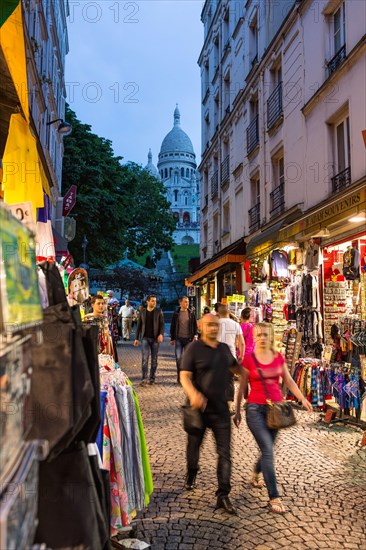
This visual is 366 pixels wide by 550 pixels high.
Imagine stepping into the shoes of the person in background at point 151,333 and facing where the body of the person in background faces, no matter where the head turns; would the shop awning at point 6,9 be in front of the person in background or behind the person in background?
in front

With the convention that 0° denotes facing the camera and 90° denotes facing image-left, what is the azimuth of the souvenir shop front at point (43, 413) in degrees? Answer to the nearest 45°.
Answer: approximately 270°

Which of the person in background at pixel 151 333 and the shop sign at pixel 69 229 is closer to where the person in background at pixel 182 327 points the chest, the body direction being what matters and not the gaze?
the person in background

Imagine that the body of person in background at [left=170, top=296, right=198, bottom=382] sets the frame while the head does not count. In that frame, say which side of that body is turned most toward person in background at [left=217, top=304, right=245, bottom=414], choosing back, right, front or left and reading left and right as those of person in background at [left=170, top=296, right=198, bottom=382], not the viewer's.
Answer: front

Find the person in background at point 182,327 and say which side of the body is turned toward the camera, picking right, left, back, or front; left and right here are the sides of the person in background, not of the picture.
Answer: front

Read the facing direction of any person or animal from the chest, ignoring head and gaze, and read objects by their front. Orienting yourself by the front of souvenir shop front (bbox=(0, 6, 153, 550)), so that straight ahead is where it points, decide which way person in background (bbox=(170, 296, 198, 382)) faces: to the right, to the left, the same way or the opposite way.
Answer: to the right

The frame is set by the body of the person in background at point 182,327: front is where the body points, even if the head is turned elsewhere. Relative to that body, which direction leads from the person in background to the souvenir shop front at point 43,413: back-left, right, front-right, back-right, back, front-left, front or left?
front

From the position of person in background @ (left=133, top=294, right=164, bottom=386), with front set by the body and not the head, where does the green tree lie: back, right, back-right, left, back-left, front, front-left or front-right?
back

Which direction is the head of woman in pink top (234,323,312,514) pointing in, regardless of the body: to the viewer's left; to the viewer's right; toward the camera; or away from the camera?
toward the camera

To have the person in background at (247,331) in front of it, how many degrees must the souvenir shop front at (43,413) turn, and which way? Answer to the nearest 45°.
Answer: approximately 45° to its left

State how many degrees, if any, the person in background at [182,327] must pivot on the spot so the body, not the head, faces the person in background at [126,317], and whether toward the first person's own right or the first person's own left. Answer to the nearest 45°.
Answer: approximately 180°

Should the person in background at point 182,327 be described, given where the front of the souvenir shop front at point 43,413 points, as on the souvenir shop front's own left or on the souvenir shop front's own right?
on the souvenir shop front's own left

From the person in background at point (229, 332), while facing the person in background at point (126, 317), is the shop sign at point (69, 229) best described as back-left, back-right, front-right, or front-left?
front-left

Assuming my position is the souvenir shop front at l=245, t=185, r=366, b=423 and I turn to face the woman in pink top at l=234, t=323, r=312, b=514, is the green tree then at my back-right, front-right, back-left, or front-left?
back-right

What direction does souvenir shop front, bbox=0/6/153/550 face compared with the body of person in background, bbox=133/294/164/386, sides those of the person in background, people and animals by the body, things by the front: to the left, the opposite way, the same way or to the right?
to the left

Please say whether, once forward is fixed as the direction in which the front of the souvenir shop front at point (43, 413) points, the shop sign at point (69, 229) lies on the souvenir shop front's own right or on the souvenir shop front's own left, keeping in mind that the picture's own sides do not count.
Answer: on the souvenir shop front's own left

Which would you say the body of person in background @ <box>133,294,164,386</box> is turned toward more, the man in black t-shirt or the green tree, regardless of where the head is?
the man in black t-shirt

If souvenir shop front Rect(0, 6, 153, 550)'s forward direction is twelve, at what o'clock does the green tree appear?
The green tree is roughly at 9 o'clock from the souvenir shop front.
